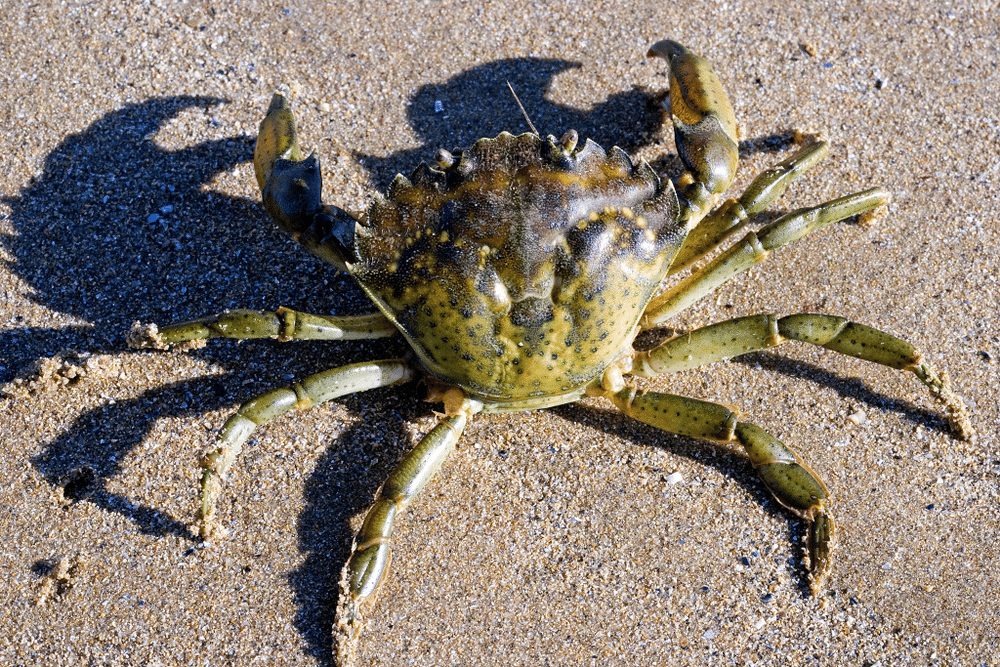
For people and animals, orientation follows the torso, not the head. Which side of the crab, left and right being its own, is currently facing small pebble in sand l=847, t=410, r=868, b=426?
right

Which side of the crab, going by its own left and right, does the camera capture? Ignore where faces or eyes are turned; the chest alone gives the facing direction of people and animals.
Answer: back
